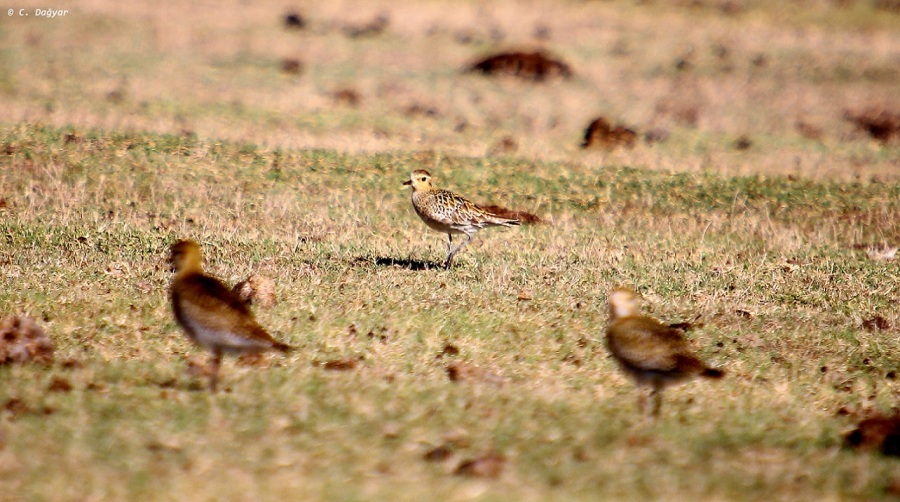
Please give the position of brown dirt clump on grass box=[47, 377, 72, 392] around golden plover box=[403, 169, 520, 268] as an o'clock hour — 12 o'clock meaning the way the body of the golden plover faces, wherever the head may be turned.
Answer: The brown dirt clump on grass is roughly at 10 o'clock from the golden plover.

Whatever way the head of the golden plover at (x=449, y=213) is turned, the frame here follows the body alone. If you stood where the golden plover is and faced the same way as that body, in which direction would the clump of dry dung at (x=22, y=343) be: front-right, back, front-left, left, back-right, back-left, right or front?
front-left

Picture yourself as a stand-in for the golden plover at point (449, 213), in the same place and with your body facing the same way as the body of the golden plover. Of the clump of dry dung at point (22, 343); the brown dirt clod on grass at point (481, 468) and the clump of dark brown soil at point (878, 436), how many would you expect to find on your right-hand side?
0

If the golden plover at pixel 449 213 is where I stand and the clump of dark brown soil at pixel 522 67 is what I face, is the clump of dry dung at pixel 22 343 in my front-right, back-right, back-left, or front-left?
back-left

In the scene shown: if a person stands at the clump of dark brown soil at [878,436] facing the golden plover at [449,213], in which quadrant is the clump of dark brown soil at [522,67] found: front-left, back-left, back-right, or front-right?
front-right

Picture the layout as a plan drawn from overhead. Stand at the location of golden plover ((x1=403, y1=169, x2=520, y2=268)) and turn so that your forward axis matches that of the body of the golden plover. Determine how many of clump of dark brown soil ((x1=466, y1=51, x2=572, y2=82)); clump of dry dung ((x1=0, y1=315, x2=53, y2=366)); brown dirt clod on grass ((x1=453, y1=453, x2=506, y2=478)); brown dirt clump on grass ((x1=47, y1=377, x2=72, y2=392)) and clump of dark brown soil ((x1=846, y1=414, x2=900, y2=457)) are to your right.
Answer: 1

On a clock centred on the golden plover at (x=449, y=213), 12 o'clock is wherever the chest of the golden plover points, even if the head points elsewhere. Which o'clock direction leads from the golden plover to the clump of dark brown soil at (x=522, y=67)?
The clump of dark brown soil is roughly at 3 o'clock from the golden plover.

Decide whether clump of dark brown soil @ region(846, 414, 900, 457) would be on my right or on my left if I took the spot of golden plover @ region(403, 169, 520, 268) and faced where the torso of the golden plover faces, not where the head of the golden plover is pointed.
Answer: on my left

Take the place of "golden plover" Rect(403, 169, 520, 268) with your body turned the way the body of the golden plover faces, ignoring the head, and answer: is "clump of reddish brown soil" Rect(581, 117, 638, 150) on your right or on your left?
on your right

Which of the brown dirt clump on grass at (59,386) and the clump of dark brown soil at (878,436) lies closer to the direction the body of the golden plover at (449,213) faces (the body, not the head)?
the brown dirt clump on grass

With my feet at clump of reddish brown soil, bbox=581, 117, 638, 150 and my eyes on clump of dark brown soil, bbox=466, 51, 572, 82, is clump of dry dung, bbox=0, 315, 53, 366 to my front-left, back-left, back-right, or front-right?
back-left

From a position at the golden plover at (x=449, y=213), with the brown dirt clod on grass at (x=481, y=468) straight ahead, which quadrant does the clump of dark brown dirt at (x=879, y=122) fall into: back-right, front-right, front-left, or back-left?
back-left

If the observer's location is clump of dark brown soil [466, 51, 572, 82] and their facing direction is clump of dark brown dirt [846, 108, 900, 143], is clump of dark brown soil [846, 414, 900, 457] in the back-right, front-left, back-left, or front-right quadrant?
front-right

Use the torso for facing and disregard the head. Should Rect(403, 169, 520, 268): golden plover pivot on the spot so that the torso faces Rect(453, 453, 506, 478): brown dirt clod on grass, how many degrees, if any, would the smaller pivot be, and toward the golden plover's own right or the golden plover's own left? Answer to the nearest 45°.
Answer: approximately 90° to the golden plover's own left

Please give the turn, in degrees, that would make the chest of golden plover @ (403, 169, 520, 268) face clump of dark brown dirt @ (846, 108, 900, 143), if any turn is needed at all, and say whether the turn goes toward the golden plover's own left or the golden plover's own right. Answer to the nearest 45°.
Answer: approximately 135° to the golden plover's own right

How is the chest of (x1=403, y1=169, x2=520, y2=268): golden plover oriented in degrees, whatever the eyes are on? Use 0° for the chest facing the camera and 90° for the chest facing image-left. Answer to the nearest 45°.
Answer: approximately 90°
